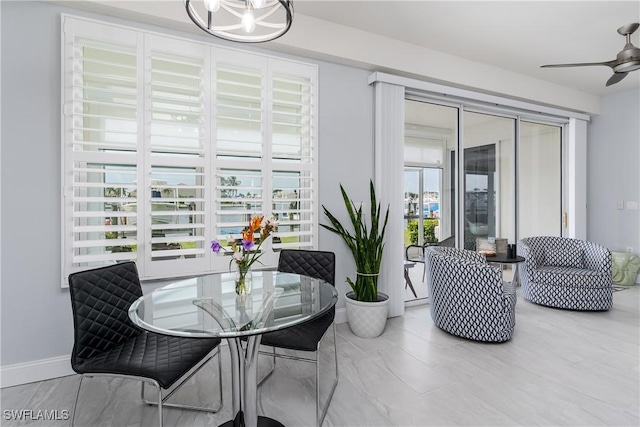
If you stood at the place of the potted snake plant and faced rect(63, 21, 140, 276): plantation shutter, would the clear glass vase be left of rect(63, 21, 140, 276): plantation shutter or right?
left

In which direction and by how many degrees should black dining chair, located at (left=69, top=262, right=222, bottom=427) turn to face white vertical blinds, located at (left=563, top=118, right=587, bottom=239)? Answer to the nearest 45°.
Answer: approximately 45° to its left

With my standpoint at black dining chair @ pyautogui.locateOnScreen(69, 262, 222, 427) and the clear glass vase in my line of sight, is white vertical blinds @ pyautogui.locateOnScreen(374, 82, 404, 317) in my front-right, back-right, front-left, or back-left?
front-left

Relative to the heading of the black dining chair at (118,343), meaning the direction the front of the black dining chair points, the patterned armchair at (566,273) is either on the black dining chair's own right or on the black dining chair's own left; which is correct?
on the black dining chair's own left

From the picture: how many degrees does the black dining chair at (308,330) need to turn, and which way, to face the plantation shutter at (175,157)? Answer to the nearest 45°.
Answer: approximately 90° to its right

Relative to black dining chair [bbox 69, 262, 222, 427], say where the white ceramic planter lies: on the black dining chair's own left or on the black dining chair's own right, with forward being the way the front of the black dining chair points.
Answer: on the black dining chair's own left

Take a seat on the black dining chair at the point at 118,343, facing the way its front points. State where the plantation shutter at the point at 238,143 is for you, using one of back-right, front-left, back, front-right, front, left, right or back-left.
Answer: left

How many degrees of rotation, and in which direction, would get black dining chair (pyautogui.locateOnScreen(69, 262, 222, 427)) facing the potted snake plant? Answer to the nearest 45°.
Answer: approximately 45° to its left

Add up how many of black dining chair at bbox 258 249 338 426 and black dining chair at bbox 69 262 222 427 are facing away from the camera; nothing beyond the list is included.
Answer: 0

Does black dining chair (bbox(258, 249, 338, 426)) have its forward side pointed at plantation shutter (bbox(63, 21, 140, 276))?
no
